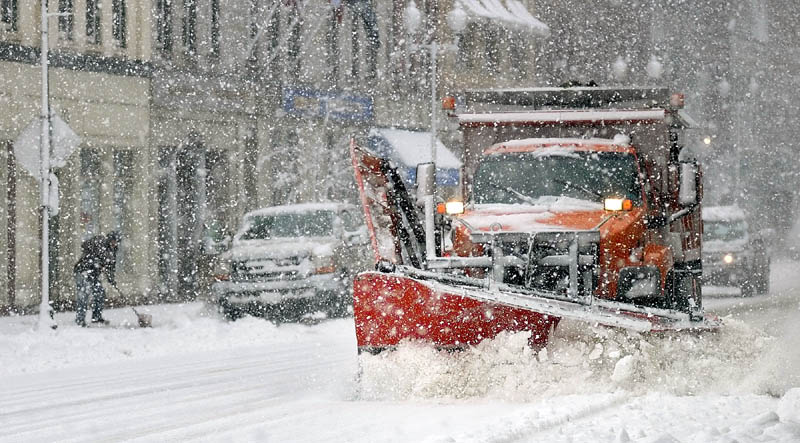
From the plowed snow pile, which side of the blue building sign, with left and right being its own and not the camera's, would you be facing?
front

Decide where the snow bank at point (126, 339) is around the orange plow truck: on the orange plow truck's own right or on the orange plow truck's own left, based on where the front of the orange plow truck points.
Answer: on the orange plow truck's own right

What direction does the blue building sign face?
toward the camera

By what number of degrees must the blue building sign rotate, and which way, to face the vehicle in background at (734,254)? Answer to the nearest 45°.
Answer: approximately 45° to its left

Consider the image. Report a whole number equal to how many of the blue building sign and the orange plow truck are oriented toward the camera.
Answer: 2

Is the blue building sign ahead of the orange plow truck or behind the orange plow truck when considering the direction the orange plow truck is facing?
behind

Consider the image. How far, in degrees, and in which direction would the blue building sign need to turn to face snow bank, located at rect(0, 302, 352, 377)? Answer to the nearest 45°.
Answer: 0° — it already faces it

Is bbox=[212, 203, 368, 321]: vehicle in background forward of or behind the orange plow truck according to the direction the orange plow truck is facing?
behind

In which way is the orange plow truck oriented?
toward the camera

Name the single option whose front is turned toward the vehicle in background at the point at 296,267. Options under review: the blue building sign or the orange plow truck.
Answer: the blue building sign

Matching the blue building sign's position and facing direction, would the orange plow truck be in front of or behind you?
in front

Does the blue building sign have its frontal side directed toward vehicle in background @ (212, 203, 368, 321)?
yes

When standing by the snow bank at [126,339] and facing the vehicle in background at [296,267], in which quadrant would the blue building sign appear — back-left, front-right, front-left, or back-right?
front-left

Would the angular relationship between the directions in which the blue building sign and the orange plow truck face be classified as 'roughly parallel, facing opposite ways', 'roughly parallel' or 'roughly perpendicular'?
roughly parallel
